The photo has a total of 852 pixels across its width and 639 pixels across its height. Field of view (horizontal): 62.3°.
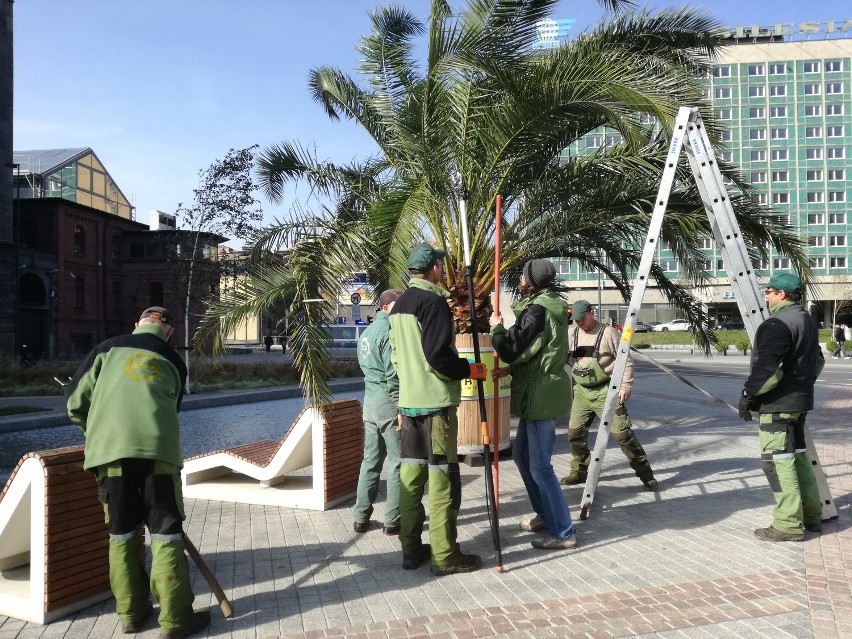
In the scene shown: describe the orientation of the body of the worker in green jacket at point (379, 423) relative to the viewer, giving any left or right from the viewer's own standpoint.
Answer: facing away from the viewer and to the right of the viewer

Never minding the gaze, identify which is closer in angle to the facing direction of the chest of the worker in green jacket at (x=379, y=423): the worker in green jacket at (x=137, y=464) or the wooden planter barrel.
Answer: the wooden planter barrel

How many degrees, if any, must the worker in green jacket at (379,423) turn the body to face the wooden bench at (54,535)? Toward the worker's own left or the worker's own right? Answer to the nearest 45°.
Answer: approximately 180°

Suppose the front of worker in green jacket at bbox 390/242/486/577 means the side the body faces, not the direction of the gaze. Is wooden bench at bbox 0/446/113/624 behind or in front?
behind

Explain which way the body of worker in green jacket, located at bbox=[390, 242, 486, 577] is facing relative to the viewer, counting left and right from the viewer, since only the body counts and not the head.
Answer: facing away from the viewer and to the right of the viewer

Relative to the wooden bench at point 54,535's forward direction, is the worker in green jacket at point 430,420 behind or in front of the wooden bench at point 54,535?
behind

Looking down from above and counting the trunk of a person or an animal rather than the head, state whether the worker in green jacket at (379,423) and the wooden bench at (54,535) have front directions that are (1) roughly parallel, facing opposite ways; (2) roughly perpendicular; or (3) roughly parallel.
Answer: roughly perpendicular

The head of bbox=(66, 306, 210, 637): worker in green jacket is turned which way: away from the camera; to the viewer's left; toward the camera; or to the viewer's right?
away from the camera

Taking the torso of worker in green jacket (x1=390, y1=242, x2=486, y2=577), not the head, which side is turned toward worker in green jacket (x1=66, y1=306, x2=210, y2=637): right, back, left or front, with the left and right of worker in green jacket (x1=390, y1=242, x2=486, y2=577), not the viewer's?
back

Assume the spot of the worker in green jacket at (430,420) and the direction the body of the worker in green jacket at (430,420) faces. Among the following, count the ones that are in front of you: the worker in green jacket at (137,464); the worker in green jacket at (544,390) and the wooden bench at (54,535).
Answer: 1

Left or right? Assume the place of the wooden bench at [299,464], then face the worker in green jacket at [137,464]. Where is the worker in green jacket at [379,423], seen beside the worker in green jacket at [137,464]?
left
